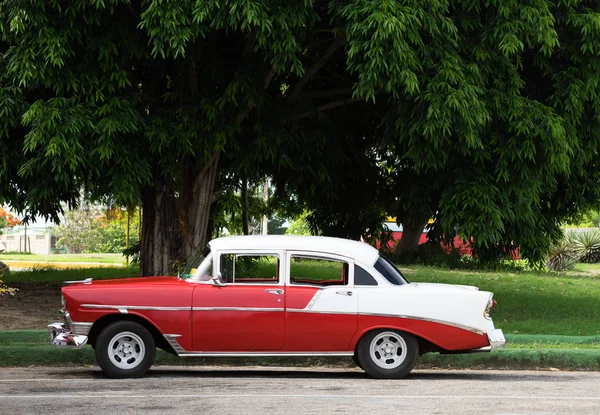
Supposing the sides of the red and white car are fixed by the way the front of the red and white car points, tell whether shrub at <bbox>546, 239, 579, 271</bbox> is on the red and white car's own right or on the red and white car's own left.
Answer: on the red and white car's own right

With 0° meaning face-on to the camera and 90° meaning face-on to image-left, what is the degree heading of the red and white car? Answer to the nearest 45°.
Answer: approximately 90°

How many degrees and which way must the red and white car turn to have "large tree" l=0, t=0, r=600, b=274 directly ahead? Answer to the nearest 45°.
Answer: approximately 90° to its right

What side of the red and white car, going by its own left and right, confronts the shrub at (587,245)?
right
